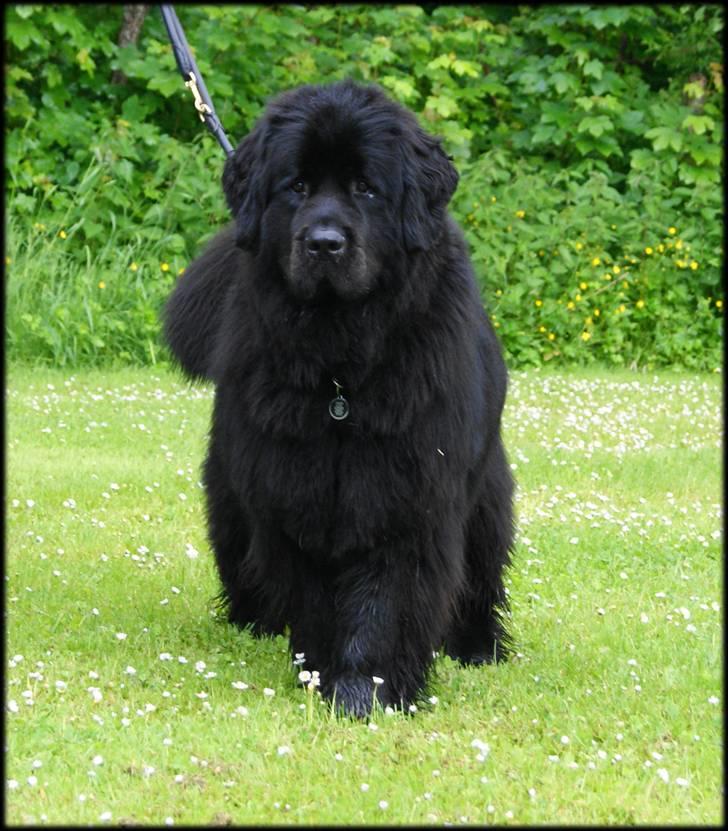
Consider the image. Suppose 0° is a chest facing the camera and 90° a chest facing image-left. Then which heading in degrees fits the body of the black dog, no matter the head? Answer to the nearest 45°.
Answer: approximately 0°

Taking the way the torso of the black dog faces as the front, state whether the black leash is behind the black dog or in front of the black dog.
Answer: behind
